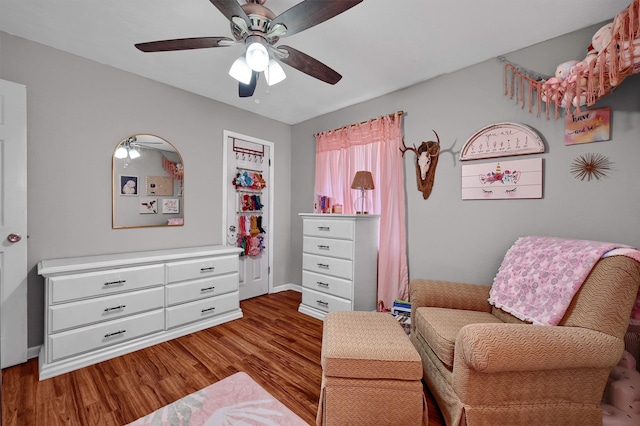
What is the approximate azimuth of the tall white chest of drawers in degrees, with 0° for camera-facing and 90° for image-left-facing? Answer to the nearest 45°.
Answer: approximately 45°

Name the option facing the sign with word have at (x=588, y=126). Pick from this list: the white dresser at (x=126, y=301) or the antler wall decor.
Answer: the white dresser

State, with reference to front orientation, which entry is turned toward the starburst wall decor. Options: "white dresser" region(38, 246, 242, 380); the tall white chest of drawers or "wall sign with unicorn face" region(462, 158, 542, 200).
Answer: the white dresser

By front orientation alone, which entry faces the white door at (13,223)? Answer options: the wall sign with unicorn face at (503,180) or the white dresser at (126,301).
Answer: the wall sign with unicorn face

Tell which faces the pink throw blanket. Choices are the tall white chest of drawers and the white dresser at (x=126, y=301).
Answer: the white dresser

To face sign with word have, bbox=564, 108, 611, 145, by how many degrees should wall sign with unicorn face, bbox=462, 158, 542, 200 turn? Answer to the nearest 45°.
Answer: approximately 135° to its left

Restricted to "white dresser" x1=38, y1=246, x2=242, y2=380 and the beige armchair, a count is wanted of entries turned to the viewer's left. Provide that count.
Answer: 1

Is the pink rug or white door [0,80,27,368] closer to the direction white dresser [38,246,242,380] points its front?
the pink rug

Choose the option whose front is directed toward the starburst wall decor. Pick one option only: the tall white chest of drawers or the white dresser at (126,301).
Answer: the white dresser

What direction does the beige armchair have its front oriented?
to the viewer's left
